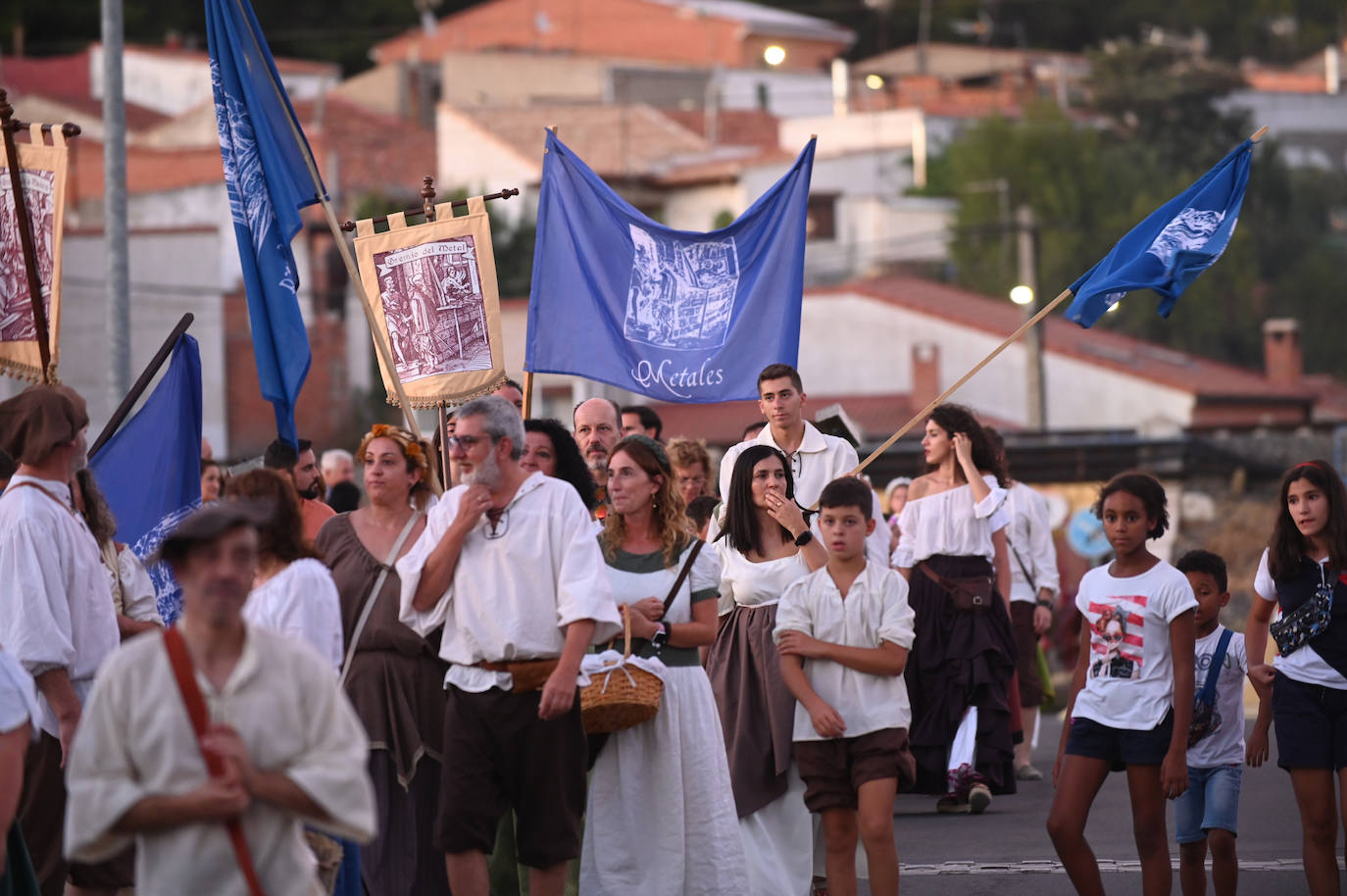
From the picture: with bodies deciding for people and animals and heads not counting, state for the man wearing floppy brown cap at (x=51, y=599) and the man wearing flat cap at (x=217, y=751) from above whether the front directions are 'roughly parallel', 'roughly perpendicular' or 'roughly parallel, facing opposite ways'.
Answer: roughly perpendicular

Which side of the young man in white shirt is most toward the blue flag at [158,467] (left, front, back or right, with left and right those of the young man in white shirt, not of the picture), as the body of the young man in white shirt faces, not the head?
right

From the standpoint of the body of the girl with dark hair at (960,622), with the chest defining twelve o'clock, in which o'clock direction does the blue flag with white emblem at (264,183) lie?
The blue flag with white emblem is roughly at 2 o'clock from the girl with dark hair.

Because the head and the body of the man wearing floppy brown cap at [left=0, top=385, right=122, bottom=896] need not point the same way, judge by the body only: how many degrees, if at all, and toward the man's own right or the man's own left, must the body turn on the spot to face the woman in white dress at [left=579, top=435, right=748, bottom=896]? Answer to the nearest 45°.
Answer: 0° — they already face them

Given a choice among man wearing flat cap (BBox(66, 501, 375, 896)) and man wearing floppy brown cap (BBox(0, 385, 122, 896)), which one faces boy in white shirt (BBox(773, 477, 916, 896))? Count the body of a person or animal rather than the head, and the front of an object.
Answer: man wearing floppy brown cap (BBox(0, 385, 122, 896))

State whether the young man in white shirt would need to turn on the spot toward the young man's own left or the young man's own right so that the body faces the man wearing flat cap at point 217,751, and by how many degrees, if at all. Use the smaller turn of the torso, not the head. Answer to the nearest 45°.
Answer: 0° — they already face them

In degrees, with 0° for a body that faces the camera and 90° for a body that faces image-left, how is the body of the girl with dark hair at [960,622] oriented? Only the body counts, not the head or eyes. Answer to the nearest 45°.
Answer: approximately 0°

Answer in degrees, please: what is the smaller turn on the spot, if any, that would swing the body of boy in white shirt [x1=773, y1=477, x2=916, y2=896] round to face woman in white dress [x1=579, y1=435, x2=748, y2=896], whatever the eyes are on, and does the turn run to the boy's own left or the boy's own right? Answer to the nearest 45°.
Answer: approximately 90° to the boy's own right

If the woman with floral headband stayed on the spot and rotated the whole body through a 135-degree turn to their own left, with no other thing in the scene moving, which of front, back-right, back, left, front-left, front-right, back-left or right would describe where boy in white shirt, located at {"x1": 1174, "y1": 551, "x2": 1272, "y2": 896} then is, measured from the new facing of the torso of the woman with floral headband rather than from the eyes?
front-right

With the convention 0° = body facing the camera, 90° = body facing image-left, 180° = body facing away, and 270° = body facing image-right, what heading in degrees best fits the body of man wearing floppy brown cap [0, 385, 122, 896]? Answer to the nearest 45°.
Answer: approximately 270°

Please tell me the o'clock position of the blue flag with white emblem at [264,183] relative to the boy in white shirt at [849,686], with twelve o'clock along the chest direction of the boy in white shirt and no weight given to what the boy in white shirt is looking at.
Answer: The blue flag with white emblem is roughly at 4 o'clock from the boy in white shirt.
